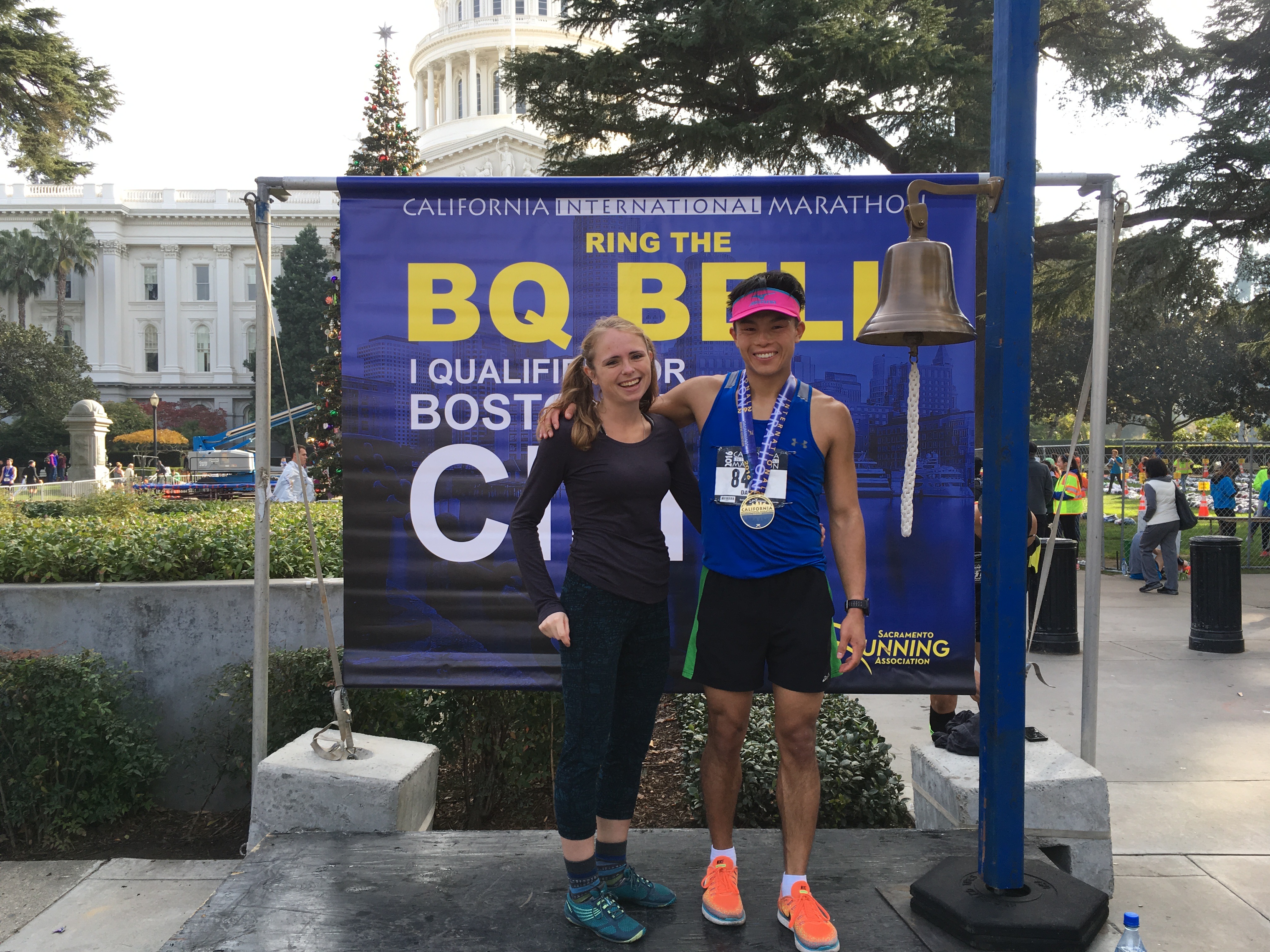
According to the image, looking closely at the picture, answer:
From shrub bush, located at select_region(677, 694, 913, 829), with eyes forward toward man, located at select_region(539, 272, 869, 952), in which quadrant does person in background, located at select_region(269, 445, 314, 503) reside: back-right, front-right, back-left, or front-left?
back-right

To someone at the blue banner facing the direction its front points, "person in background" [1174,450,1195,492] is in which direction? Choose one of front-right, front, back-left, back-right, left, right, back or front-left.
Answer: back-left

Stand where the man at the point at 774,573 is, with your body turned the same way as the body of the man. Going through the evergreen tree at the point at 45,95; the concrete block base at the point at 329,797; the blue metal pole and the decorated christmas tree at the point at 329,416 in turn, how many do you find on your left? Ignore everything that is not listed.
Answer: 1

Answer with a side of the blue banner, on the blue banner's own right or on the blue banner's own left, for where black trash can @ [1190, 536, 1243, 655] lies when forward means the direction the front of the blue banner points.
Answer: on the blue banner's own left

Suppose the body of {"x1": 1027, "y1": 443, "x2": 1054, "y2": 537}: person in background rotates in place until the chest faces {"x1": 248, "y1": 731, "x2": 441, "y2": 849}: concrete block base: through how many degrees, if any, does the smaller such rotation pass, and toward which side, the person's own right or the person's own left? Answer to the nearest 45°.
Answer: approximately 180°

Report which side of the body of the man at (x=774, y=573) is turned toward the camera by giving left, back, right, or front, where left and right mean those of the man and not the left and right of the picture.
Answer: front

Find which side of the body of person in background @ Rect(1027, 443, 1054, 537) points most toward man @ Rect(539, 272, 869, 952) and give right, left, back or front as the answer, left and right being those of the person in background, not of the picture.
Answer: back

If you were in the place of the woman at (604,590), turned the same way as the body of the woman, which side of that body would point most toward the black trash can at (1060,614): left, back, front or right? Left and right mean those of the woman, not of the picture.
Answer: left

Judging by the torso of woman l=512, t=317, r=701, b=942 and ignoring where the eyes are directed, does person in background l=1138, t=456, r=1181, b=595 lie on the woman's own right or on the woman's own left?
on the woman's own left

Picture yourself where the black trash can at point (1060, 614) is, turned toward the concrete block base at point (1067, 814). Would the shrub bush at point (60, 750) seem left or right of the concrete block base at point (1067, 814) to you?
right
